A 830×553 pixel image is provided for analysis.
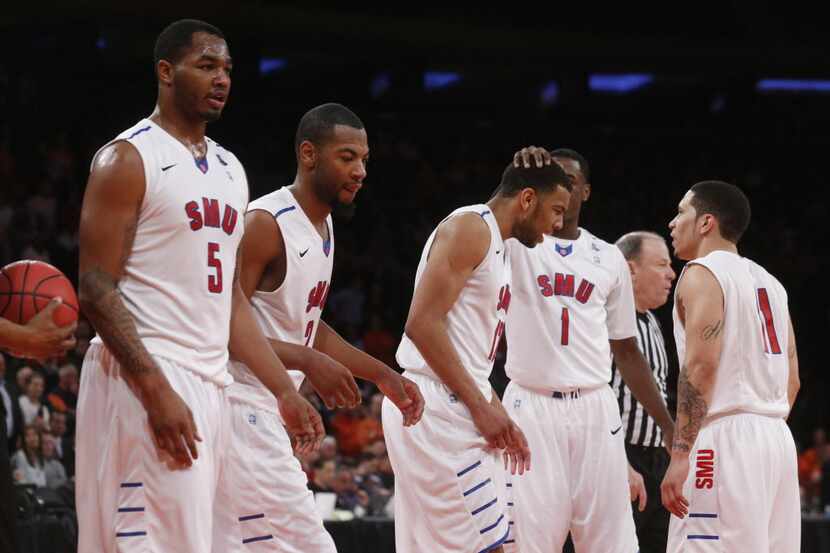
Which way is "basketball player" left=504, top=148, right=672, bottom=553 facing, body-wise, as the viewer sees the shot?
toward the camera

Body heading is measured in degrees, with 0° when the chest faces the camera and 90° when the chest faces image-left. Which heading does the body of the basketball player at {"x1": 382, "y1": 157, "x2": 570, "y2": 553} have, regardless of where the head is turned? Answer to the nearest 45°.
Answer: approximately 270°

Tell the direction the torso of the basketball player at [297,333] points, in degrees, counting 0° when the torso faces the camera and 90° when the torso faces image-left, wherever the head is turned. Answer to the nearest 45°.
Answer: approximately 315°

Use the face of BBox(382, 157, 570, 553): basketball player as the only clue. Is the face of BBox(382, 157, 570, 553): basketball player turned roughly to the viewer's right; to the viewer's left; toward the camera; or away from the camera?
to the viewer's right

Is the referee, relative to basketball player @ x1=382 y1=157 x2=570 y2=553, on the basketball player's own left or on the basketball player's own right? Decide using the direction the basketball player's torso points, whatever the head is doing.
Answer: on the basketball player's own left

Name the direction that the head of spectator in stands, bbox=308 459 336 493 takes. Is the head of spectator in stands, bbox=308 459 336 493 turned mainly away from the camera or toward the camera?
toward the camera

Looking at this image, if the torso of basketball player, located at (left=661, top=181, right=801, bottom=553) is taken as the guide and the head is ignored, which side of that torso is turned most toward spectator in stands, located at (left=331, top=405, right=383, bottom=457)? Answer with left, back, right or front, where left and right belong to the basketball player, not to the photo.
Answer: front

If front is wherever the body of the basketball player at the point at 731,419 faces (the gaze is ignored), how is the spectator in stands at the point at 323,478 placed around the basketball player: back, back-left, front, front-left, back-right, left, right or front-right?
front

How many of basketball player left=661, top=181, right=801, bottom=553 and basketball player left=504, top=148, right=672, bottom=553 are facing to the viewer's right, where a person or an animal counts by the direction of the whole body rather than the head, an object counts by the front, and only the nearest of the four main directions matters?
0

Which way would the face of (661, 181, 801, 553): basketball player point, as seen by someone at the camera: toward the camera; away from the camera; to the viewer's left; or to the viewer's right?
to the viewer's left

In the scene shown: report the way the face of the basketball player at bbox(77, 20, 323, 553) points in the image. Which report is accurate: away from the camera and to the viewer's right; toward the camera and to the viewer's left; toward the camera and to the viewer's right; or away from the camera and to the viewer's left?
toward the camera and to the viewer's right

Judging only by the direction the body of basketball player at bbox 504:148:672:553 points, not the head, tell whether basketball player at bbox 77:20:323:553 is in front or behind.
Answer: in front

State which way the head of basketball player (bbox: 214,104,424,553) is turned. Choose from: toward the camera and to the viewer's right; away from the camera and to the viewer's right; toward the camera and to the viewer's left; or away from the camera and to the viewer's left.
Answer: toward the camera and to the viewer's right
